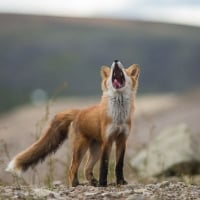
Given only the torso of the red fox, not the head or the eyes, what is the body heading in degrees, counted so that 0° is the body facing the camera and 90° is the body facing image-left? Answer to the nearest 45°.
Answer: approximately 315°

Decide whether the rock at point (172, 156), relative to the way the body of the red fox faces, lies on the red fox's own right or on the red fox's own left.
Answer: on the red fox's own left
